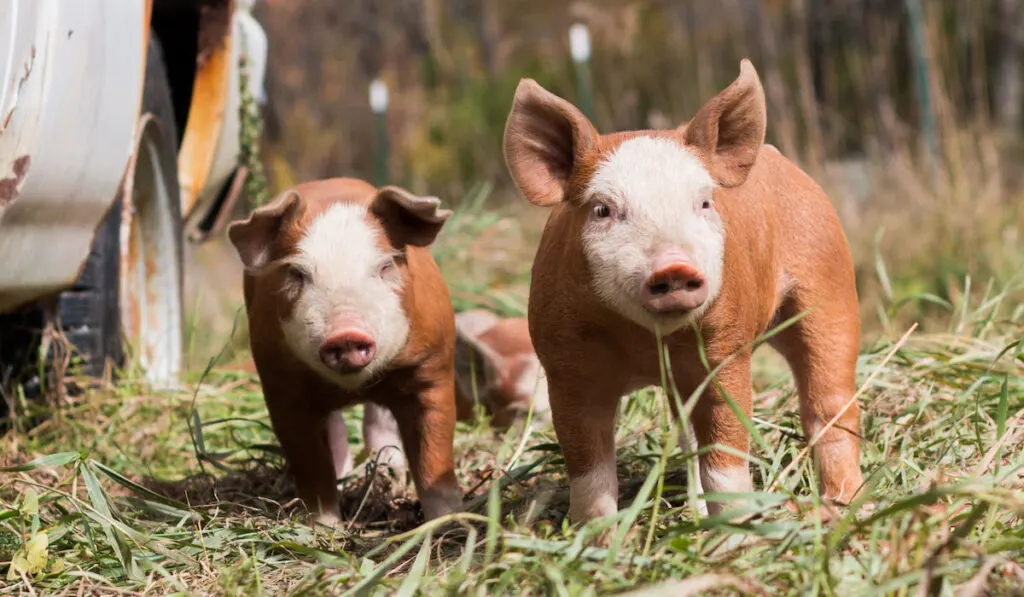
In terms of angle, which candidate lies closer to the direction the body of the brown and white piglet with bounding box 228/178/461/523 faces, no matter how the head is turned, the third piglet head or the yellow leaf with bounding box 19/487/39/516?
the yellow leaf

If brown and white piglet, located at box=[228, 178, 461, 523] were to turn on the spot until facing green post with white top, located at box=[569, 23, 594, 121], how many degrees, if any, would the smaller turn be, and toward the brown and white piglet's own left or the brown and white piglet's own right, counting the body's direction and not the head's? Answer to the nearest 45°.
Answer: approximately 180°

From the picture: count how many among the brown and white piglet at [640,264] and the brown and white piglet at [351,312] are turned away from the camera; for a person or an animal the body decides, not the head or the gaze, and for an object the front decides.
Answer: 0

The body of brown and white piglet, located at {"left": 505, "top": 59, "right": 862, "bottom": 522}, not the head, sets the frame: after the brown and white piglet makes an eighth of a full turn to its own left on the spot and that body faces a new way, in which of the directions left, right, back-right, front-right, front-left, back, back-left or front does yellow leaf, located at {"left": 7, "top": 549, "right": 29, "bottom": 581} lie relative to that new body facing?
right

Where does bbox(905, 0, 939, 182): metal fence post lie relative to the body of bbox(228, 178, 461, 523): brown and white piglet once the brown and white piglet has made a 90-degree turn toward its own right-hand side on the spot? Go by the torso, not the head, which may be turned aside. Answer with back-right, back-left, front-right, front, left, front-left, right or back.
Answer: back-right

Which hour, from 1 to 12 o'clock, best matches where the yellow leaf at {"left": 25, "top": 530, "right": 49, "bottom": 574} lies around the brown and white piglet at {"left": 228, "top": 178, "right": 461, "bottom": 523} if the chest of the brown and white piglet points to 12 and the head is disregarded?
The yellow leaf is roughly at 2 o'clock from the brown and white piglet.

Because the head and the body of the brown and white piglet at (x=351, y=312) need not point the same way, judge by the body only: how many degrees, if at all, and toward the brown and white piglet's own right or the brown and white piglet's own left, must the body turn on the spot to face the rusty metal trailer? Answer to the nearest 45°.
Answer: approximately 135° to the brown and white piglet's own right

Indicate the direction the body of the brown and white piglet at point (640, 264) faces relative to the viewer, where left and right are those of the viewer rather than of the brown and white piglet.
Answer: facing the viewer and to the left of the viewer

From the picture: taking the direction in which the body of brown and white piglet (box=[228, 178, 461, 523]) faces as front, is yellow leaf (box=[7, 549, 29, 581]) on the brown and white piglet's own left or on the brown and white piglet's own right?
on the brown and white piglet's own right

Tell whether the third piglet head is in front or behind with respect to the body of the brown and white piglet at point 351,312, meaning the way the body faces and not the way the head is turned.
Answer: behind

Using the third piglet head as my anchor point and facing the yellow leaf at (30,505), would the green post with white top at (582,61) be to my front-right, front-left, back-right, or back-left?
back-right

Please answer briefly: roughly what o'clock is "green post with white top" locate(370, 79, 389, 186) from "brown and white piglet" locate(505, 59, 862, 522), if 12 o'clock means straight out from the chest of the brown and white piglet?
The green post with white top is roughly at 4 o'clock from the brown and white piglet.

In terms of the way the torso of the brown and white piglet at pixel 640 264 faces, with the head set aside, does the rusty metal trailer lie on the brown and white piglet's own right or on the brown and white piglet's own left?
on the brown and white piglet's own right

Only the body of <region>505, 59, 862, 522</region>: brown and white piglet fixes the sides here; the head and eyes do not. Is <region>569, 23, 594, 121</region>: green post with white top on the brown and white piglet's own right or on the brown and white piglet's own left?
on the brown and white piglet's own right

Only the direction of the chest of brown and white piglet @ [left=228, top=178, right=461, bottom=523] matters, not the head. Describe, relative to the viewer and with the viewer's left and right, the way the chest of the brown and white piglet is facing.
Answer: facing the viewer
